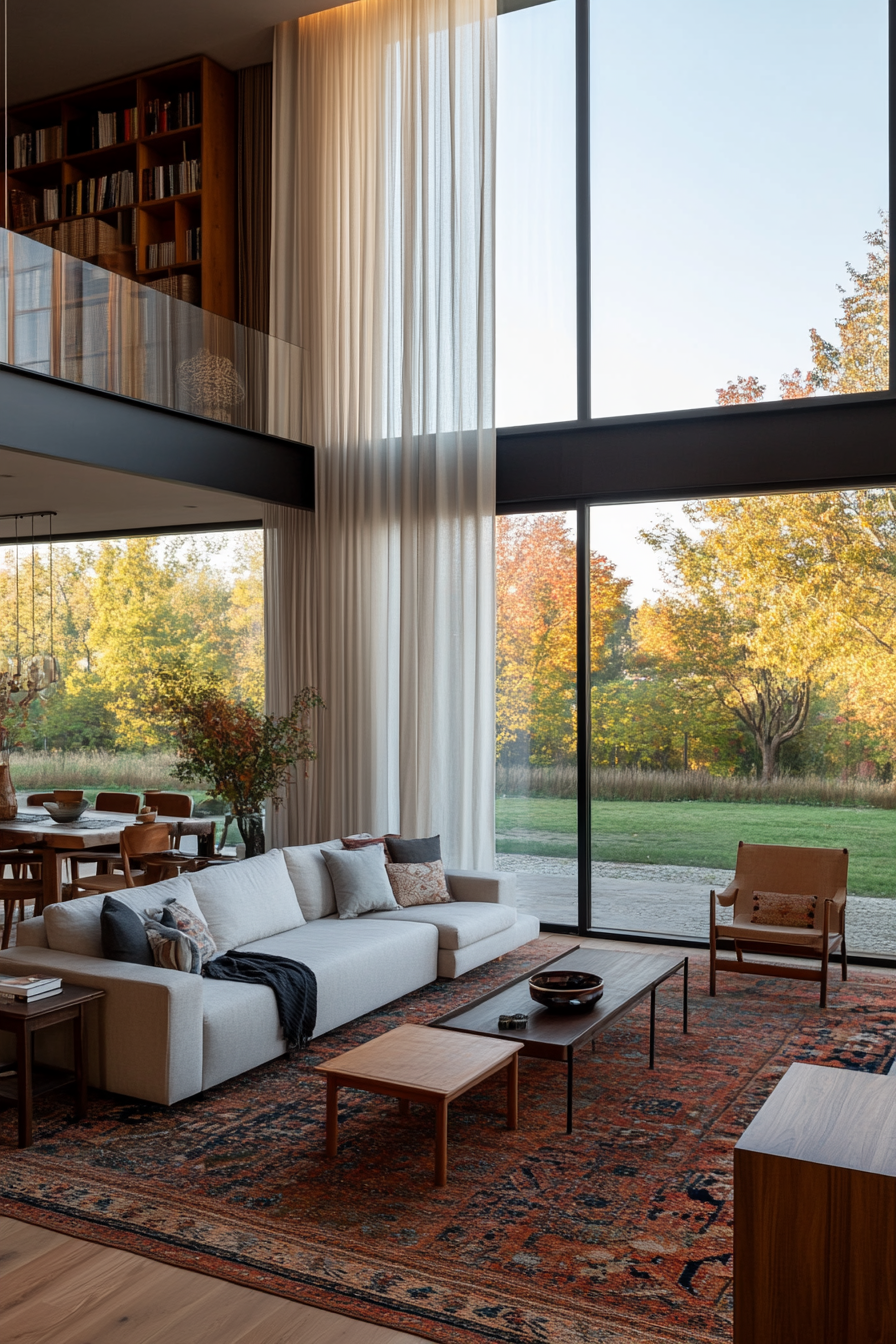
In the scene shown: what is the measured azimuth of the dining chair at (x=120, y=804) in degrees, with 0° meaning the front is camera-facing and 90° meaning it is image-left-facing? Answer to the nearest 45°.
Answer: approximately 0°

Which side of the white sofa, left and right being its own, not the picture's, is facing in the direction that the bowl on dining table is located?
back

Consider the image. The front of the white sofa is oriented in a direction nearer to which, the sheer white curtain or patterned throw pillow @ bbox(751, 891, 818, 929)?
the patterned throw pillow

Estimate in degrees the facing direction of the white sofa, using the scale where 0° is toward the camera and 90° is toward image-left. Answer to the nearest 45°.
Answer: approximately 315°

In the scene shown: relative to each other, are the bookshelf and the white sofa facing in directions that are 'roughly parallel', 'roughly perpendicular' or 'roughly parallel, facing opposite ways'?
roughly perpendicular

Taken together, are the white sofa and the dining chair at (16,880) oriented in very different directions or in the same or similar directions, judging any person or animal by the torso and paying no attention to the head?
very different directions

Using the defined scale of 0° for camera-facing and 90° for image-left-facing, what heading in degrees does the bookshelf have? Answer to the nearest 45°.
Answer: approximately 45°

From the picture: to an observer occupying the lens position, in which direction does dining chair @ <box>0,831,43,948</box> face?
facing away from the viewer and to the left of the viewer

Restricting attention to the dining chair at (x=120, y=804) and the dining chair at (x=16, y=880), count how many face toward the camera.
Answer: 1
